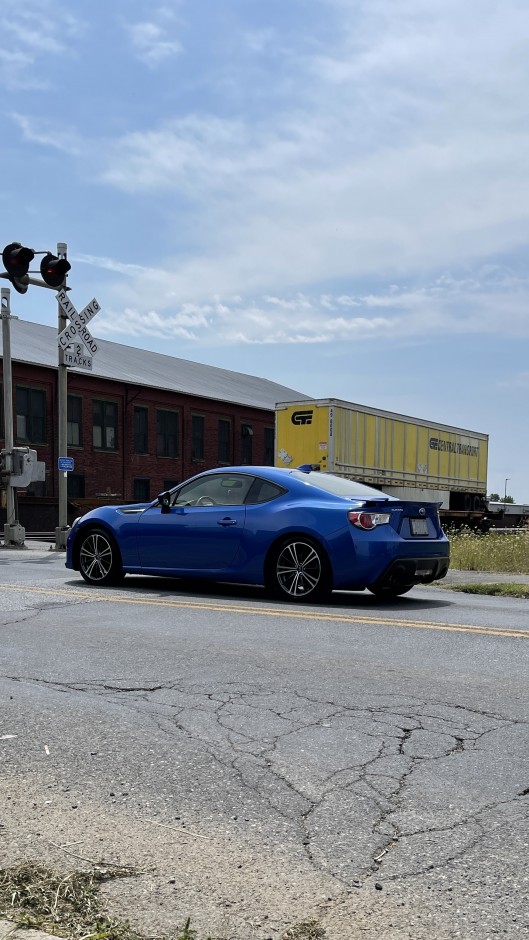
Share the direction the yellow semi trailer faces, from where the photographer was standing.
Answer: facing the viewer and to the left of the viewer

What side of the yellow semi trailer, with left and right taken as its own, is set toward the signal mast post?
front

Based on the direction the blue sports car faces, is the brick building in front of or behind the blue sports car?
in front

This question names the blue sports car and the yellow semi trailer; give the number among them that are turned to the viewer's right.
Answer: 0

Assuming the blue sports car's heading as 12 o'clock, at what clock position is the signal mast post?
The signal mast post is roughly at 1 o'clock from the blue sports car.

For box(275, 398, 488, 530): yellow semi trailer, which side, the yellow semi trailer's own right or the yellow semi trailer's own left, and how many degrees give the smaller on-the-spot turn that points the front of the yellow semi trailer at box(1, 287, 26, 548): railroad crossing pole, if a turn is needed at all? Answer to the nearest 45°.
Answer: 0° — it already faces it

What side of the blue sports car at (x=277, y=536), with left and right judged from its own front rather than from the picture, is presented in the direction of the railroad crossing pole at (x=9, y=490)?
front

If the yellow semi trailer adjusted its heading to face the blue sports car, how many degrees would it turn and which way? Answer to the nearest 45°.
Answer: approximately 45° to its left

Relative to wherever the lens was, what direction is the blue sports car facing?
facing away from the viewer and to the left of the viewer
